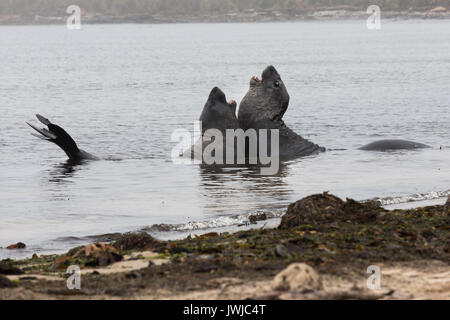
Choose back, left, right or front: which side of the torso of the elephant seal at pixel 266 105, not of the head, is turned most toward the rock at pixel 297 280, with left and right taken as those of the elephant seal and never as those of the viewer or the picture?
left

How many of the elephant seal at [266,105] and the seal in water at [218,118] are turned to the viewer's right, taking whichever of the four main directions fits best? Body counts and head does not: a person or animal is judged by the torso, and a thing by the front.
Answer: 1

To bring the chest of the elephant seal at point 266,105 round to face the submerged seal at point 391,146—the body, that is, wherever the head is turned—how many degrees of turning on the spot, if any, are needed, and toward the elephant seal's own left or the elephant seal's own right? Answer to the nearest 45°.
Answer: approximately 135° to the elephant seal's own right

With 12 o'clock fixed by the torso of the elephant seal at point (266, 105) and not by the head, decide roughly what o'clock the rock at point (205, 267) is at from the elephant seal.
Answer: The rock is roughly at 9 o'clock from the elephant seal.

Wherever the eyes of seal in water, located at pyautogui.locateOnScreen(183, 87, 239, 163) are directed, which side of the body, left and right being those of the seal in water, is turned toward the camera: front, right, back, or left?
right

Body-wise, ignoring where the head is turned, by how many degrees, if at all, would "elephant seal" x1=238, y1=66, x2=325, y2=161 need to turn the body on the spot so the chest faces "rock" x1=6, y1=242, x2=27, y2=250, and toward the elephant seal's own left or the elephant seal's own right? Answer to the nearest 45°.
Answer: approximately 90° to the elephant seal's own left

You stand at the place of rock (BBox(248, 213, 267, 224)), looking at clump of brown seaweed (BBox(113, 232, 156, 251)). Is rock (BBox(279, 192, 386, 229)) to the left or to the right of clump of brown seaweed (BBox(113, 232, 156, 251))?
left

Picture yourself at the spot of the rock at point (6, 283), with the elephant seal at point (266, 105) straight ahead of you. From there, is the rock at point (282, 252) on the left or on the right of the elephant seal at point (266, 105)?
right

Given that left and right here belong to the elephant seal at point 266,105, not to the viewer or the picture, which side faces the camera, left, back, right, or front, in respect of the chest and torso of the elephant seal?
left

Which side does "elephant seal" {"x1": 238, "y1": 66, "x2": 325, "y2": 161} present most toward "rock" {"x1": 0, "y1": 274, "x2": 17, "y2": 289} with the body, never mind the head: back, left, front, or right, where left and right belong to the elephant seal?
left

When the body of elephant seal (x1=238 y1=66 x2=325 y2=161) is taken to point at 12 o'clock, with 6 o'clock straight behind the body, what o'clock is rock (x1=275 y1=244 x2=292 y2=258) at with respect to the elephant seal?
The rock is roughly at 9 o'clock from the elephant seal.

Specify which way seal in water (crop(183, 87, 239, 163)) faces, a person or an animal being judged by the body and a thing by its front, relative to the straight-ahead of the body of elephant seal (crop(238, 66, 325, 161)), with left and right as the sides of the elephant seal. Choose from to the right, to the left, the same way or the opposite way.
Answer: the opposite way

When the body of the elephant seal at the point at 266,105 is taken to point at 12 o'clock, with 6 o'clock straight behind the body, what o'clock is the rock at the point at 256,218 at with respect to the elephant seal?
The rock is roughly at 9 o'clock from the elephant seal.

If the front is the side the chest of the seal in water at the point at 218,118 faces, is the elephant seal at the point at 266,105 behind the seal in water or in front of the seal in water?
in front

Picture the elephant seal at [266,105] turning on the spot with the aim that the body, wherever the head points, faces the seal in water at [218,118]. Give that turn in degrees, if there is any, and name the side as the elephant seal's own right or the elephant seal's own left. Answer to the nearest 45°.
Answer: approximately 45° to the elephant seal's own left

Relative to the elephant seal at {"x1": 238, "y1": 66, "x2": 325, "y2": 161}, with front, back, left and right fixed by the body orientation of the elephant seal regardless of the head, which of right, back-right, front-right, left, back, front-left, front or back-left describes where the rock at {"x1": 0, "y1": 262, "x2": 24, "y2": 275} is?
left
